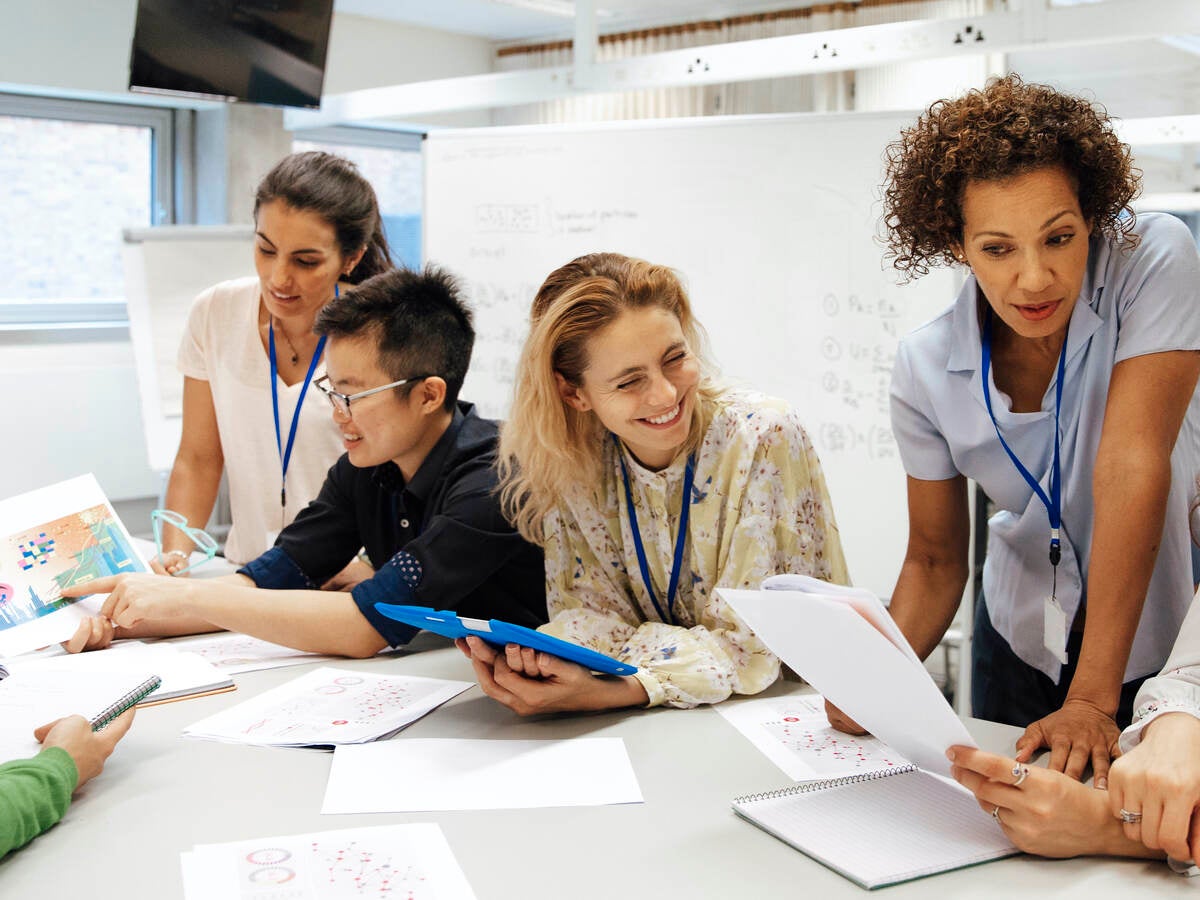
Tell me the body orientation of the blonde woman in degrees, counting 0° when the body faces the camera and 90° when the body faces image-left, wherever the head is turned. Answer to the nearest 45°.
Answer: approximately 0°

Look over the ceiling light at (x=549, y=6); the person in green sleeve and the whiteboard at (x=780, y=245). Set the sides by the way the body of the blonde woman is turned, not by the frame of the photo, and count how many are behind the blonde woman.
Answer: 2

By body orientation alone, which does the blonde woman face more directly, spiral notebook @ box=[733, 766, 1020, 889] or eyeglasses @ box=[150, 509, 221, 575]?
the spiral notebook

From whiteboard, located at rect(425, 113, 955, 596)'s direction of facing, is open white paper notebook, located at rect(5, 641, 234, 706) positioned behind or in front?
in front

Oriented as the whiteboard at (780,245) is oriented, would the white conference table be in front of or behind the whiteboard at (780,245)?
in front

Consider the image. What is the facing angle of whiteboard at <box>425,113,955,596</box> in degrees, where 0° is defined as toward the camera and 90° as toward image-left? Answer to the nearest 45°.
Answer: approximately 0°
